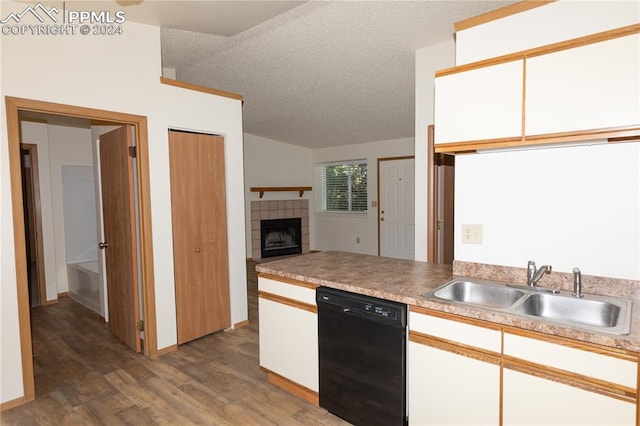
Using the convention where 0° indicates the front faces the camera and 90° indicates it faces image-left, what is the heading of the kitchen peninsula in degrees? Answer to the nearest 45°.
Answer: approximately 45°

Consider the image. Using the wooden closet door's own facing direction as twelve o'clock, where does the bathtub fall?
The bathtub is roughly at 6 o'clock from the wooden closet door.

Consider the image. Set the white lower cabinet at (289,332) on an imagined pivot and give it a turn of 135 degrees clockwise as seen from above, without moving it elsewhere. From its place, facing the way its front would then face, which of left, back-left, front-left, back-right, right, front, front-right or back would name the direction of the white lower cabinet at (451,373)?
back-right

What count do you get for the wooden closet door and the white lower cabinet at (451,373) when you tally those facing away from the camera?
0

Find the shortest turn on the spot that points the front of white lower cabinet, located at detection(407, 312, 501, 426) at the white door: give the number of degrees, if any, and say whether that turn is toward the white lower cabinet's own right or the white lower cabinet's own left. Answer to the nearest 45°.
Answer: approximately 135° to the white lower cabinet's own right

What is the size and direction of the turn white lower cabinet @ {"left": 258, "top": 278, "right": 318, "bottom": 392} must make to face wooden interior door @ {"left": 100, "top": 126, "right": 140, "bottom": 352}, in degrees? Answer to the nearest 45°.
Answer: approximately 90° to its right

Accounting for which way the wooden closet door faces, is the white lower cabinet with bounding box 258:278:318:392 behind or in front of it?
in front

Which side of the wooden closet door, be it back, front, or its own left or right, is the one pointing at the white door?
left

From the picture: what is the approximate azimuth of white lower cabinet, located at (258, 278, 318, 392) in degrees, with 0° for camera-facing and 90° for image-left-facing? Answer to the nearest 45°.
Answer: approximately 45°

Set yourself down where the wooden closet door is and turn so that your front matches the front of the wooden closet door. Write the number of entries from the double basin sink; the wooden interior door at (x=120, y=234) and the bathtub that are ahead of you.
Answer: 1

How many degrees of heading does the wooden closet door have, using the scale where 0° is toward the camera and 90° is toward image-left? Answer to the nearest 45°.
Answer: approximately 315°

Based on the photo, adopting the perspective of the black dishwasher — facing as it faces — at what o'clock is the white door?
The white door is roughly at 5 o'clock from the black dishwasher.

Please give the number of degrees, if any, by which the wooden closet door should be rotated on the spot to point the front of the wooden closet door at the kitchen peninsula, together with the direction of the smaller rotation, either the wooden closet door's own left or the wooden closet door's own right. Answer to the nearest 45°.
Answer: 0° — it already faces it

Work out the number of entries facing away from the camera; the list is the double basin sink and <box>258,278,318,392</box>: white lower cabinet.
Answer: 0
